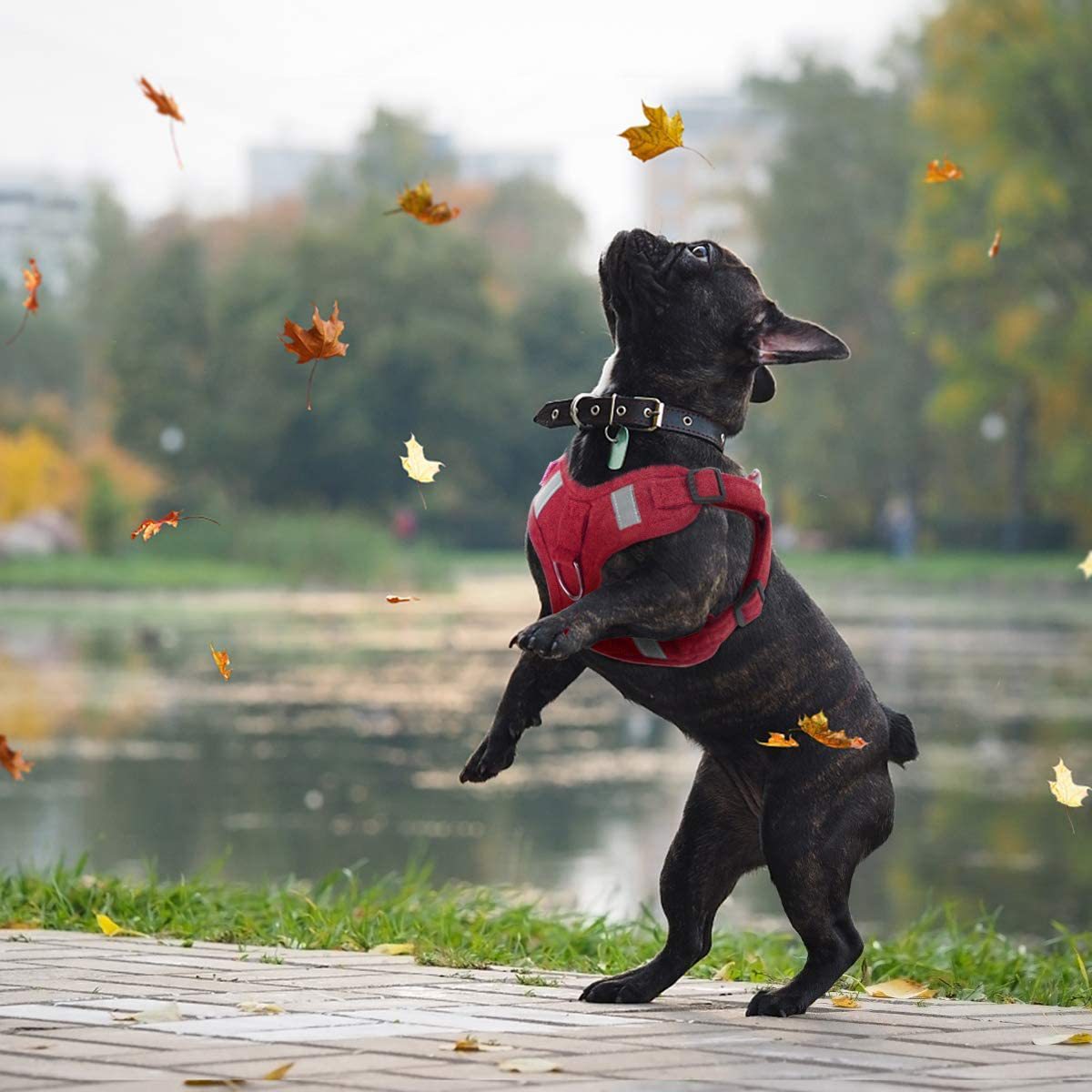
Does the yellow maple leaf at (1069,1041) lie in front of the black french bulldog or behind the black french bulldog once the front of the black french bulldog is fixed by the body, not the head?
behind

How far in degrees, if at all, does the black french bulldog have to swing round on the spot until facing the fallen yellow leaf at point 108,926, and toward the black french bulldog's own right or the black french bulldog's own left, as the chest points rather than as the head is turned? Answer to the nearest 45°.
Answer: approximately 45° to the black french bulldog's own right

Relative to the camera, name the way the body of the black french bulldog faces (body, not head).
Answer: to the viewer's left

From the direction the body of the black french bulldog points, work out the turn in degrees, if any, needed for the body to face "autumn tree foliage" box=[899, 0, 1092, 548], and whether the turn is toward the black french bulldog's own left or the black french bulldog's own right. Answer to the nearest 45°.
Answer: approximately 90° to the black french bulldog's own right

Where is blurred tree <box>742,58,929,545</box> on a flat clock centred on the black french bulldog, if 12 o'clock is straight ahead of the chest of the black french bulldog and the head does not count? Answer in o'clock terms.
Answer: The blurred tree is roughly at 3 o'clock from the black french bulldog.

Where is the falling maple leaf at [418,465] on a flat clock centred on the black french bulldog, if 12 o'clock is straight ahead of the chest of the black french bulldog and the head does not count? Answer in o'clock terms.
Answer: The falling maple leaf is roughly at 1 o'clock from the black french bulldog.
